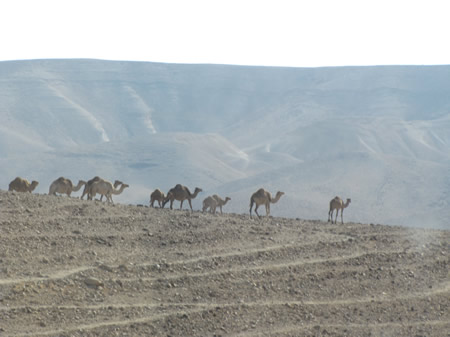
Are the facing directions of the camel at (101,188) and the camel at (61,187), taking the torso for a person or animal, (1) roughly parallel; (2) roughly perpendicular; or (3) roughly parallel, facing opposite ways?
roughly parallel

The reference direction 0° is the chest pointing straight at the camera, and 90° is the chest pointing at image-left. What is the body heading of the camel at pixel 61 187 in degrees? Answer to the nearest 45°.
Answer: approximately 270°

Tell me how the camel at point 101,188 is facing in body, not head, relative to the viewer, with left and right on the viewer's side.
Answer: facing to the right of the viewer

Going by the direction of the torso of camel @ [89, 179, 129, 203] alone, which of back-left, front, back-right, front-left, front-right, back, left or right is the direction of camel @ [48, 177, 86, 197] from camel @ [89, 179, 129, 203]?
back-left

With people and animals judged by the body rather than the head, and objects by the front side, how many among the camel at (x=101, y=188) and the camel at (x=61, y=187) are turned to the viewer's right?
2

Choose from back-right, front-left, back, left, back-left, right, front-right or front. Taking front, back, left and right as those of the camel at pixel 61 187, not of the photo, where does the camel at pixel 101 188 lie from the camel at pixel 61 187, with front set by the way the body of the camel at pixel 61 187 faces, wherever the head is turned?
front-right
